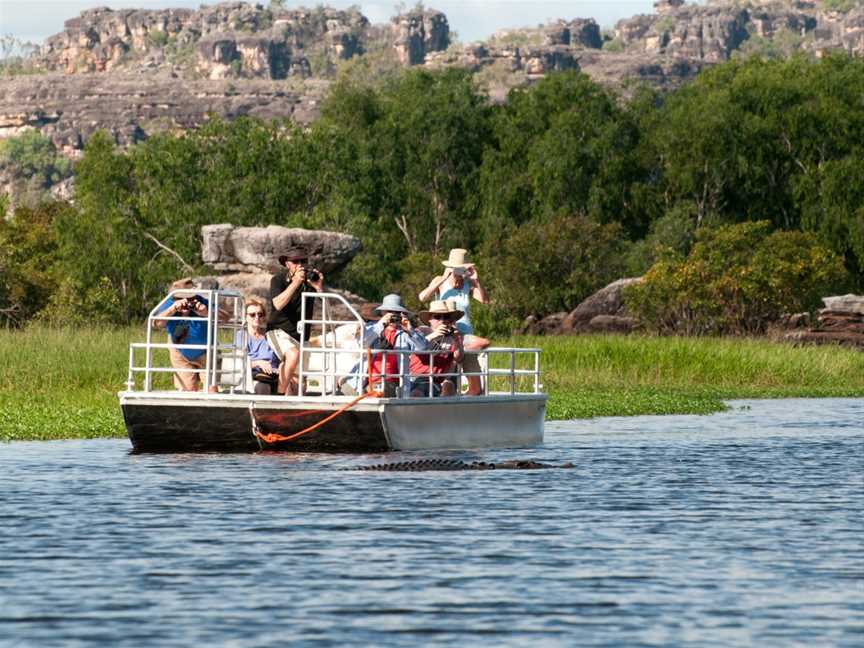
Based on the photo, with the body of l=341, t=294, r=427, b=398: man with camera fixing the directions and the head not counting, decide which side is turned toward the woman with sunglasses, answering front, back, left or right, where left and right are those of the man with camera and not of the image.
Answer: right

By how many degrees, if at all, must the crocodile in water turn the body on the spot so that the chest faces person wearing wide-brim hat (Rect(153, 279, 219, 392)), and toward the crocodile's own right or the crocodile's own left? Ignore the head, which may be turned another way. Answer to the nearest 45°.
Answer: approximately 135° to the crocodile's own left

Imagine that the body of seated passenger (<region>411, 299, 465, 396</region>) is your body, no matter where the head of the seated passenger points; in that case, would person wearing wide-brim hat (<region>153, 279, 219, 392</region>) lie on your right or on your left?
on your right

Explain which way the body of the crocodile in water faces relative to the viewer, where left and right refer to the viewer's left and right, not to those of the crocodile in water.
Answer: facing to the right of the viewer

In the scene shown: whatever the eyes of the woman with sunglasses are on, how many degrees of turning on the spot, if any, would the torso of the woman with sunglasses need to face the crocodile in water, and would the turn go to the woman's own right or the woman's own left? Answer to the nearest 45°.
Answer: approximately 45° to the woman's own left

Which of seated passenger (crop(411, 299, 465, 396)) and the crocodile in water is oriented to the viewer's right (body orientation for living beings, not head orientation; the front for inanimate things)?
the crocodile in water

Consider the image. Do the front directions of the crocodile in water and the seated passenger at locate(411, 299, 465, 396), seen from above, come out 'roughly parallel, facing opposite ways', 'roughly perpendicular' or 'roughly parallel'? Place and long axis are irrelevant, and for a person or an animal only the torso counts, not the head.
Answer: roughly perpendicular

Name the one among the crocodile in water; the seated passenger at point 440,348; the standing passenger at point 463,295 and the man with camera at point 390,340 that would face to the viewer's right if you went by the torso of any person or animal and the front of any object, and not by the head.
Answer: the crocodile in water

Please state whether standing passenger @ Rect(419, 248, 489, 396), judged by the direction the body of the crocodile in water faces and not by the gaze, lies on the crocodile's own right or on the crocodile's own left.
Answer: on the crocodile's own left

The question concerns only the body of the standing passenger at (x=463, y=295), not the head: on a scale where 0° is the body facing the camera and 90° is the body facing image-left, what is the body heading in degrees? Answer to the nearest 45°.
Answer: approximately 0°
